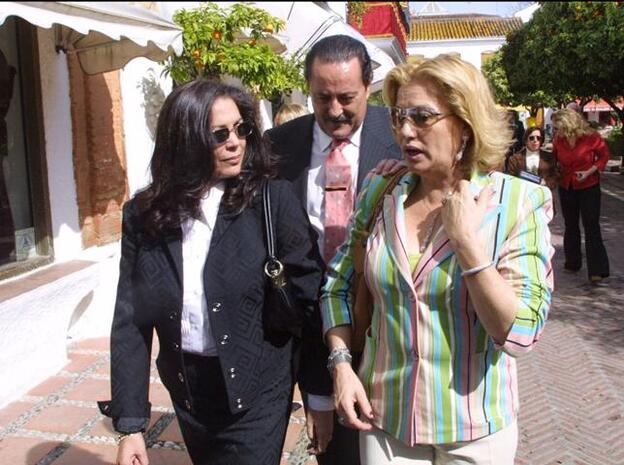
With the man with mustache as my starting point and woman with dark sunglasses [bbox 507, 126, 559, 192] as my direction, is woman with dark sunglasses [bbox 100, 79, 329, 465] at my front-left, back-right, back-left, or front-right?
back-left

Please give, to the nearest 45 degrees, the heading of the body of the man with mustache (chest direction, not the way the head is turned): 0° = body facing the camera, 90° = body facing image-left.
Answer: approximately 0°

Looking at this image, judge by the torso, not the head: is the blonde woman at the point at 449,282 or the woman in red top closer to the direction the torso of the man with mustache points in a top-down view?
the blonde woman

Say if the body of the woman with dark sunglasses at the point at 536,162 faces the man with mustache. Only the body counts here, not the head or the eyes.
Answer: yes

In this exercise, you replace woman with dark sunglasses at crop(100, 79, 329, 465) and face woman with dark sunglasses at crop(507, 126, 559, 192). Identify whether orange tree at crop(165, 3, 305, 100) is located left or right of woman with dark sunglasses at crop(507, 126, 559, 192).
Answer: left

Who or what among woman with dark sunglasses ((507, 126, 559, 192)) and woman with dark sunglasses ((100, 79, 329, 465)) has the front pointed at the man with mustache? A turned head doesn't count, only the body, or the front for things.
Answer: woman with dark sunglasses ((507, 126, 559, 192))

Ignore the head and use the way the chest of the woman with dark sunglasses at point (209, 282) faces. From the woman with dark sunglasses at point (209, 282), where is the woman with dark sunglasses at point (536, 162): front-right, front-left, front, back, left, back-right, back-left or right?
back-left

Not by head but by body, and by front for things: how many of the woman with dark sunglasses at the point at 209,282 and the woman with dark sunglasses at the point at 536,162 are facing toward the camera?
2
